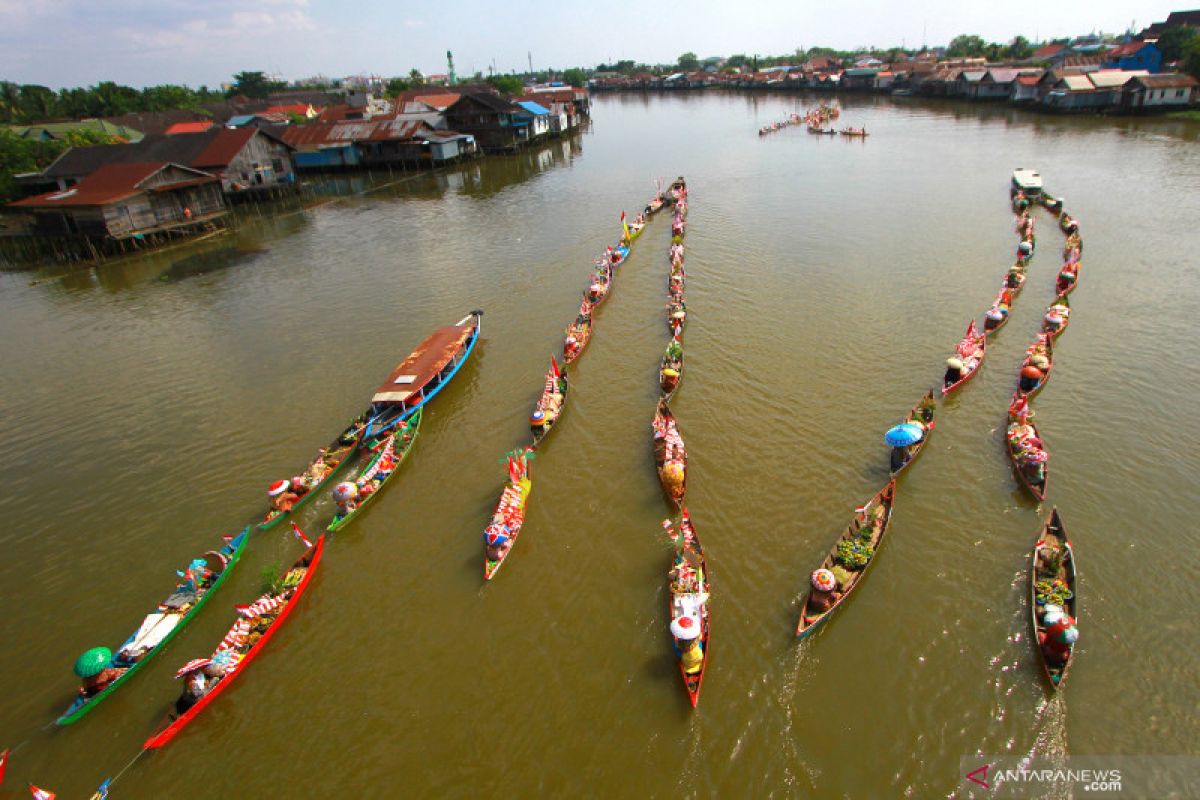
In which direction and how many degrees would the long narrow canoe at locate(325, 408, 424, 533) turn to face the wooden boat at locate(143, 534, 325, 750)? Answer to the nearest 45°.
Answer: approximately 180°

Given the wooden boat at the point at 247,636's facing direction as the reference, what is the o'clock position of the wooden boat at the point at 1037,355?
the wooden boat at the point at 1037,355 is roughly at 2 o'clock from the wooden boat at the point at 247,636.

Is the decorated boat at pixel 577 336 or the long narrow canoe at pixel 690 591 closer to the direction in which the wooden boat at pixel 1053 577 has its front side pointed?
the decorated boat

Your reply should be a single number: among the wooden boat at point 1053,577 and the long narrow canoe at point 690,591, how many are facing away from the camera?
2

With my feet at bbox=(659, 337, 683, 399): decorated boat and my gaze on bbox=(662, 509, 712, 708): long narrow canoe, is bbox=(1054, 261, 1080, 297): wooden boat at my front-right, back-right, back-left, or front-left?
back-left

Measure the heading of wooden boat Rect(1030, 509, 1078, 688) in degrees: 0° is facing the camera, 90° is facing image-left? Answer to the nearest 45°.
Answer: approximately 180°

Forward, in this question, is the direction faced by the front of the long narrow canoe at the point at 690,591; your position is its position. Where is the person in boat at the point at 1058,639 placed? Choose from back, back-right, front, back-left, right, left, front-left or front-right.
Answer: right

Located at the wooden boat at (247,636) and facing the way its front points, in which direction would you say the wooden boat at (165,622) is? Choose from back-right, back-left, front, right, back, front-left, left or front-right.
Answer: left

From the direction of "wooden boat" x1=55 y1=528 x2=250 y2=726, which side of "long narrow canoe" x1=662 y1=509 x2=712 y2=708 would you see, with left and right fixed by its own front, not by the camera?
left

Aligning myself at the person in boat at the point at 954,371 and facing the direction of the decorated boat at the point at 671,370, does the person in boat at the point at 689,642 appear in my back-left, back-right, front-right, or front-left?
front-left

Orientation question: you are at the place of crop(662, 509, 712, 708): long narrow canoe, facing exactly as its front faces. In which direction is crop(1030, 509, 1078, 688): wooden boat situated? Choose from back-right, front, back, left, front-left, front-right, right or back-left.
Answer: right

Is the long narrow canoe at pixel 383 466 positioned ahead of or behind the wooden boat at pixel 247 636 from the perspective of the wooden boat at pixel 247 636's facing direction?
ahead

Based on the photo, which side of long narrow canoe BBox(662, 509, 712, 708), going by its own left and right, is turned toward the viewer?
back

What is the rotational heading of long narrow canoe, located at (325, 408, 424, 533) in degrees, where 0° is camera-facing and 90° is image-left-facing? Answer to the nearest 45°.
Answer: approximately 225°

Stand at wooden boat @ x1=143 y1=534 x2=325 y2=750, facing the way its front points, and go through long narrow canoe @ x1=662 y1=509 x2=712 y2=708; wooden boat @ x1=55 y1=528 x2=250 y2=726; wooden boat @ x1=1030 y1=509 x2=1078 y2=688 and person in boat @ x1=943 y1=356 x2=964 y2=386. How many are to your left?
1

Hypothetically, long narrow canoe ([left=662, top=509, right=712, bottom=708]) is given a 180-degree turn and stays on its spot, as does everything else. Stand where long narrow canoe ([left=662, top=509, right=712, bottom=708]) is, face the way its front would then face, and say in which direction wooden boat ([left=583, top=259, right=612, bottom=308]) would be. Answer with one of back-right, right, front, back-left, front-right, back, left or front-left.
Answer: back

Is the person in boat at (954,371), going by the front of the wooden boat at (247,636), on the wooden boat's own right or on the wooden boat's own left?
on the wooden boat's own right

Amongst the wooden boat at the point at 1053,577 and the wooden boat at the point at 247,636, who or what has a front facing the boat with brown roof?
the wooden boat at the point at 247,636
